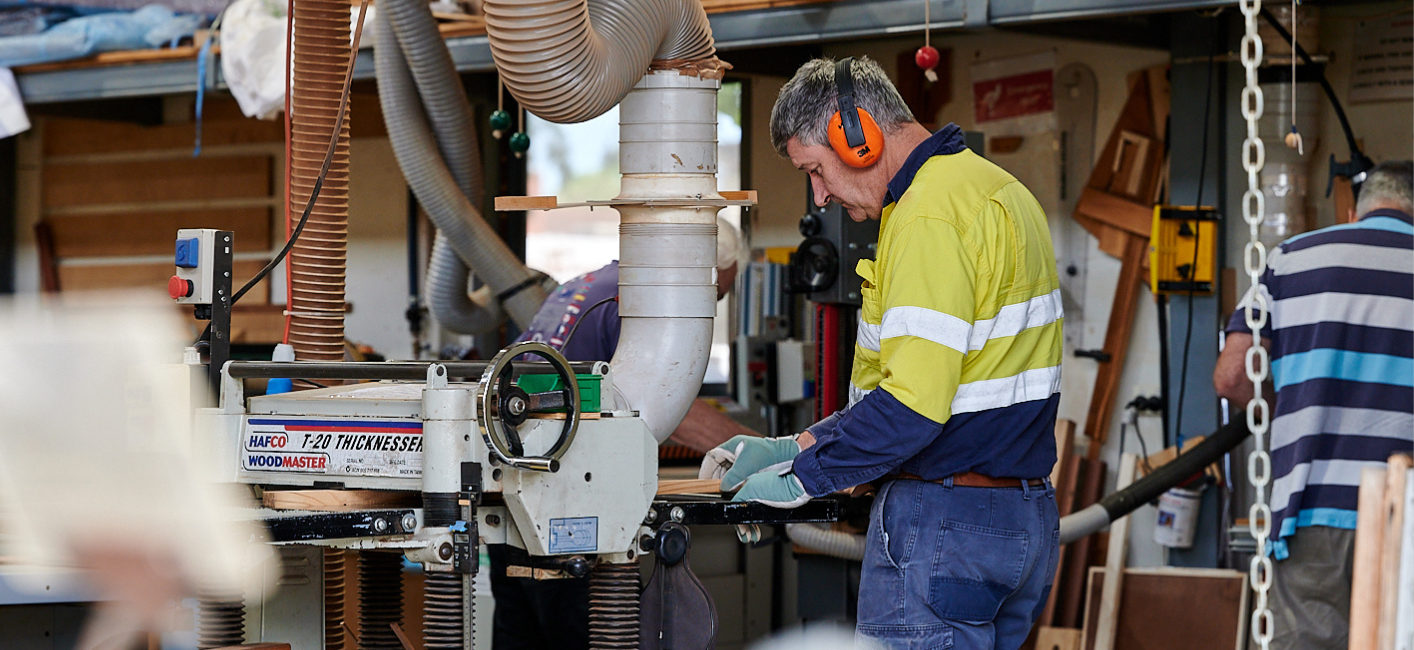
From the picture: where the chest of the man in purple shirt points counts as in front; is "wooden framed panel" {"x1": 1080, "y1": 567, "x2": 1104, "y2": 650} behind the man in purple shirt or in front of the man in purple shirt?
in front

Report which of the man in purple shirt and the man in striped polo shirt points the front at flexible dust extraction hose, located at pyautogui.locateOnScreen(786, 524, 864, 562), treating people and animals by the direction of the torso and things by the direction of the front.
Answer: the man in purple shirt

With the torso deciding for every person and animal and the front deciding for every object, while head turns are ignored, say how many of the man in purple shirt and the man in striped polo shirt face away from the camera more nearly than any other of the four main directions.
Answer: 1

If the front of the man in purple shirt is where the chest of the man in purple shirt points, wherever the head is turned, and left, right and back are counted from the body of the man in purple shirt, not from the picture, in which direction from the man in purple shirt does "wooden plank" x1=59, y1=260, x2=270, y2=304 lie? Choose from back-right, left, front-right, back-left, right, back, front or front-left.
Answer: back-left

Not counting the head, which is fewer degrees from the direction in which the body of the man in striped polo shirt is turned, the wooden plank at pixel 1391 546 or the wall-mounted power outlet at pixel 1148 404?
the wall-mounted power outlet

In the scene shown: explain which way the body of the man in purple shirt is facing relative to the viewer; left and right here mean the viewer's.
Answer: facing to the right of the viewer

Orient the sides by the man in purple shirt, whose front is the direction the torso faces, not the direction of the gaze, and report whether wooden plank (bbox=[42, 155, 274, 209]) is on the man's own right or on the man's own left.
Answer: on the man's own left

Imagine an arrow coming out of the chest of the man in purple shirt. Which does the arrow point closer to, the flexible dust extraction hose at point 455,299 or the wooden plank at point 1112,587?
the wooden plank

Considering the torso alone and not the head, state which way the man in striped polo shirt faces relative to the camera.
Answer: away from the camera

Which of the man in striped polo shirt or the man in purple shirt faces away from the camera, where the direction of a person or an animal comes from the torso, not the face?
the man in striped polo shirt
